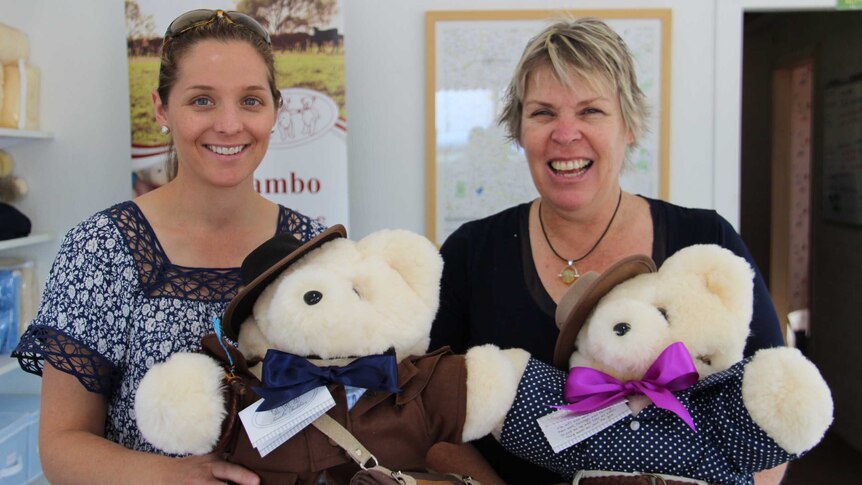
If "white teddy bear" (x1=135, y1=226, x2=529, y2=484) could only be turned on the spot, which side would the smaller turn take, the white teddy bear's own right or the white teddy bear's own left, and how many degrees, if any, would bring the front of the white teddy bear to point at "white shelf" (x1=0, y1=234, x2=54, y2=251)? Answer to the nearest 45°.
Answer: approximately 135° to the white teddy bear's own right

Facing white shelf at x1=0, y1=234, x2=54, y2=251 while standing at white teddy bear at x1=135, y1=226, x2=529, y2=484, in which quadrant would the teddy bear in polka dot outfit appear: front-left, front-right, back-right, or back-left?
back-right

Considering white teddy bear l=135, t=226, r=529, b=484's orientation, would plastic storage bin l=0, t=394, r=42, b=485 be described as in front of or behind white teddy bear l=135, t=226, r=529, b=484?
behind

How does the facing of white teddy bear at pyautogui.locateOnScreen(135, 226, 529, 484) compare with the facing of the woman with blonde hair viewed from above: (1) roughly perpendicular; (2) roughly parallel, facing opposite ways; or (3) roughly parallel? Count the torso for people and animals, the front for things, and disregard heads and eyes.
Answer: roughly parallel

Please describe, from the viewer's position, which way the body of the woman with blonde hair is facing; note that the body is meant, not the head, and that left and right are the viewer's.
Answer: facing the viewer

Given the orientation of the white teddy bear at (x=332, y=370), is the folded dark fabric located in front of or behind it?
behind
